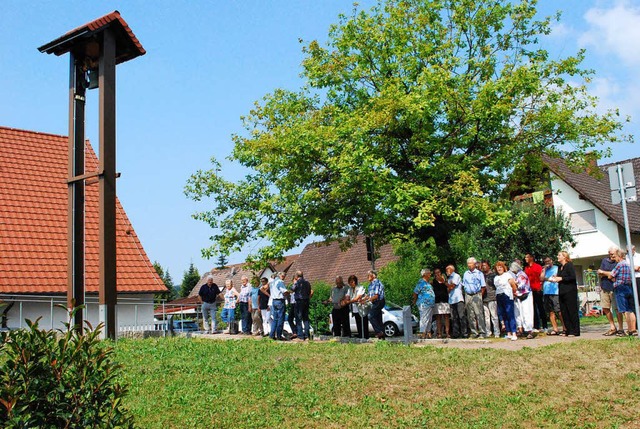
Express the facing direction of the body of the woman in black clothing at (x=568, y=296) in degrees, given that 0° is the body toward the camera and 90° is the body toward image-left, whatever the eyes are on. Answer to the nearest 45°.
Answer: approximately 90°

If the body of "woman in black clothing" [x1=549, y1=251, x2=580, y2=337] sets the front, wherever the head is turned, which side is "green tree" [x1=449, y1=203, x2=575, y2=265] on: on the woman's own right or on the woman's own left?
on the woman's own right

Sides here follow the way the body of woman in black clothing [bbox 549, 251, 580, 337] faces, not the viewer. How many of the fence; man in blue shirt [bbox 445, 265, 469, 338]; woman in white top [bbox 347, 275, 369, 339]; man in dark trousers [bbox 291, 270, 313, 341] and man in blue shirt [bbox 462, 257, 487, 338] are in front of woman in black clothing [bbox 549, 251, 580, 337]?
5

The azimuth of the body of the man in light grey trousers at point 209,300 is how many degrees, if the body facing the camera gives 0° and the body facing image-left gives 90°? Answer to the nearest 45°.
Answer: approximately 0°

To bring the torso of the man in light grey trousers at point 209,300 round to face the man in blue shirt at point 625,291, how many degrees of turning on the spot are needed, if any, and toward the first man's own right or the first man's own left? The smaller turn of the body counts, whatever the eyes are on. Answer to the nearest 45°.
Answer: approximately 45° to the first man's own left

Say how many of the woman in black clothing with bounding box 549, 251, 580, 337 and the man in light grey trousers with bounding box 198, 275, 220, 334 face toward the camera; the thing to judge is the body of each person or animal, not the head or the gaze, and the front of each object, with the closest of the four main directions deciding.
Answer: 1

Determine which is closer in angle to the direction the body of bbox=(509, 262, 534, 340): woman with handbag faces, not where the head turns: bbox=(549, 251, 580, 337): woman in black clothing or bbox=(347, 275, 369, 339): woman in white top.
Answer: the woman in white top

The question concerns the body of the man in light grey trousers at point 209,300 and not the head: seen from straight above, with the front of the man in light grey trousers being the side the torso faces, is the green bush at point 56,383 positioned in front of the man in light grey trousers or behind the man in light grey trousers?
in front

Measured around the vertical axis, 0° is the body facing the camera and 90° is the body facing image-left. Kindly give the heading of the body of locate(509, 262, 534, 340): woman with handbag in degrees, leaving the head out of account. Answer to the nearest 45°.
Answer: approximately 45°

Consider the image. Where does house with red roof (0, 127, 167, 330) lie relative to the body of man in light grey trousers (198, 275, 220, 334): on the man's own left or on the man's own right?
on the man's own right

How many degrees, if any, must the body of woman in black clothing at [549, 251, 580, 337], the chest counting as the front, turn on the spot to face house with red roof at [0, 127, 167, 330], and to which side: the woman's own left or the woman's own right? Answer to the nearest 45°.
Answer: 0° — they already face it
